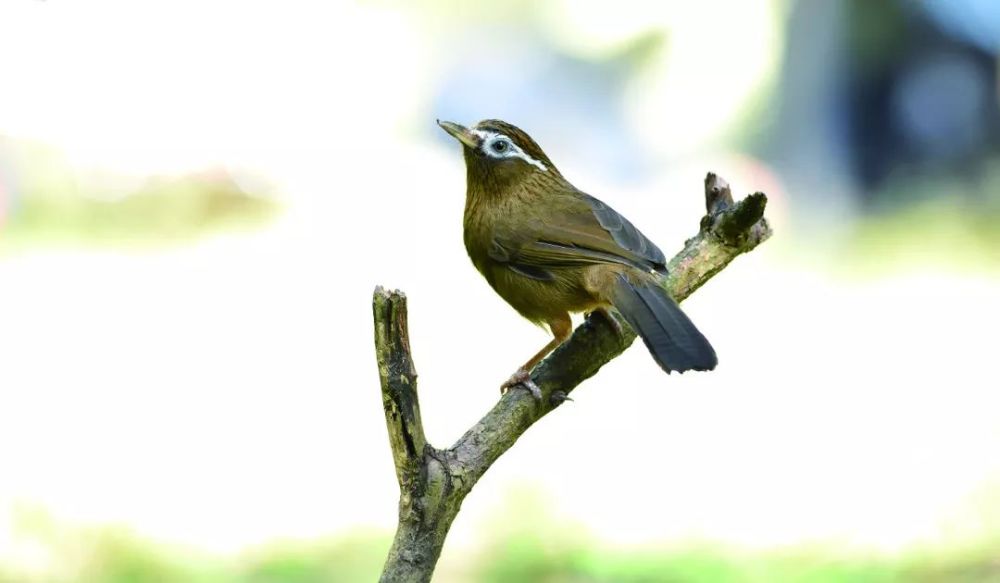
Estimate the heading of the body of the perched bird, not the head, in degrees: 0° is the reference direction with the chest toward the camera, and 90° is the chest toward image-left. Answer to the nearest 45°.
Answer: approximately 90°
